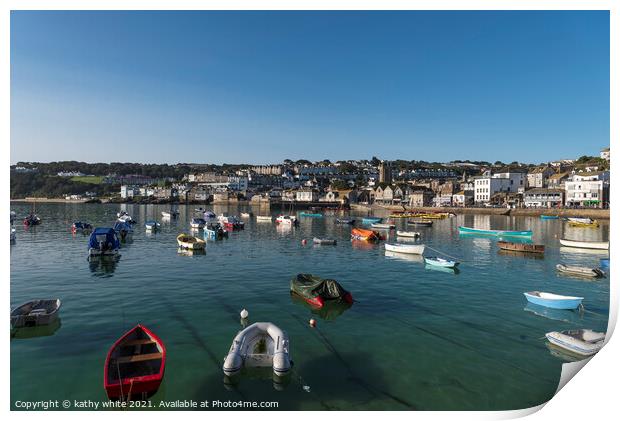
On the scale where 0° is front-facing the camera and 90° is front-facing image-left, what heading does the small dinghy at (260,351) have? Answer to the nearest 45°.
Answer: approximately 180°

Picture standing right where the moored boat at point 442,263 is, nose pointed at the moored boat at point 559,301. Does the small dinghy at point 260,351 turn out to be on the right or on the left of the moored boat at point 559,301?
right

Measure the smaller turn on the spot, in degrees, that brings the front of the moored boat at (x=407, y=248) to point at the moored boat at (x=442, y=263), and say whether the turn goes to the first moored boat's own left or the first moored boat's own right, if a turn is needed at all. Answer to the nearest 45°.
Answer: approximately 90° to the first moored boat's own left

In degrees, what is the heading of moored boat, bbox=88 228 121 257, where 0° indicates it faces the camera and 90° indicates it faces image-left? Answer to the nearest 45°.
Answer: approximately 180°

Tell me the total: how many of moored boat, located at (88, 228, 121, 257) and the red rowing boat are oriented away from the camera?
2

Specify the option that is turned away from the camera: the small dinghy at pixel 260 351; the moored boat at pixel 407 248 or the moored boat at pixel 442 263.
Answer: the small dinghy

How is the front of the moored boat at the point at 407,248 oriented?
to the viewer's right

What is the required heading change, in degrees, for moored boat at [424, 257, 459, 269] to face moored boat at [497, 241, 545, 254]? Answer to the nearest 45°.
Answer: approximately 135° to its right

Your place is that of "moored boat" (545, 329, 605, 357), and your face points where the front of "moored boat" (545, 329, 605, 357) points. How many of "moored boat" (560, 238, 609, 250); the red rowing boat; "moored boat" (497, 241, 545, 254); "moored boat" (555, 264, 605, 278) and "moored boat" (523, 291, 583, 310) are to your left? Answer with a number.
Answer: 1

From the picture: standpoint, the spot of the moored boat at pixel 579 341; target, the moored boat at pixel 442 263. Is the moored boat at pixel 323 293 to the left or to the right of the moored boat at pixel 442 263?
left

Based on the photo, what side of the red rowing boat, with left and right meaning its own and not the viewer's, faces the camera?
back

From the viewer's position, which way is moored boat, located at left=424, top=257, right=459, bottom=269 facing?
facing to the left of the viewer

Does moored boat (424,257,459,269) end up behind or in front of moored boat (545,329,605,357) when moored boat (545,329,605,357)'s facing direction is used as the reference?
in front
